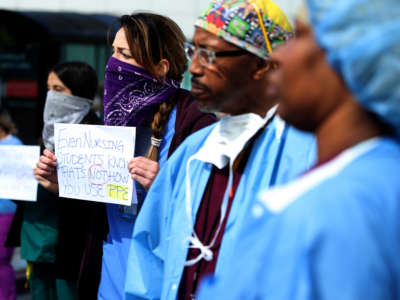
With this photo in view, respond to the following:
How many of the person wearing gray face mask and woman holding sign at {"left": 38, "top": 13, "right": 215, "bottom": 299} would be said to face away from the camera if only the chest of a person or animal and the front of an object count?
0

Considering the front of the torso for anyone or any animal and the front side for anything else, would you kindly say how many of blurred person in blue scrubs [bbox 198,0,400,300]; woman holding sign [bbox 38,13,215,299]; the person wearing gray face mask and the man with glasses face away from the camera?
0

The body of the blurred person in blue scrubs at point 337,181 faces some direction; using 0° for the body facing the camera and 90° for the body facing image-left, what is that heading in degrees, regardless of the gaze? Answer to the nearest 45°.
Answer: approximately 90°

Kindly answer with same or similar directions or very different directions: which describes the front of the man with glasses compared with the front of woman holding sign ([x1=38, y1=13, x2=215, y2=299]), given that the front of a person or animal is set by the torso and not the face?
same or similar directions

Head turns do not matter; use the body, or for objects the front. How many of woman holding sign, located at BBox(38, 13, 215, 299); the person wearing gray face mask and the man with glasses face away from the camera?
0

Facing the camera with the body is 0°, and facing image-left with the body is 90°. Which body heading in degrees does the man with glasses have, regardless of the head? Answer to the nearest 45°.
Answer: approximately 45°

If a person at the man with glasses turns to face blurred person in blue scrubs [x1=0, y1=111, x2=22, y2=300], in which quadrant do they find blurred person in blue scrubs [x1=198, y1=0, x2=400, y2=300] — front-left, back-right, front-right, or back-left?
back-left

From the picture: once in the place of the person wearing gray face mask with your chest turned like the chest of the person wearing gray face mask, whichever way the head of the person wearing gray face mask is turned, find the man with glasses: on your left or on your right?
on your left

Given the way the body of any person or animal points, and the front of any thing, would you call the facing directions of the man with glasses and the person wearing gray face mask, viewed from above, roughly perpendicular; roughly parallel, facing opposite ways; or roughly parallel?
roughly parallel

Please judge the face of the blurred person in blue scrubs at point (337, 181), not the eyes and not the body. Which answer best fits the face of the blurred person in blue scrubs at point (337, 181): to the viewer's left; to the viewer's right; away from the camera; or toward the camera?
to the viewer's left
